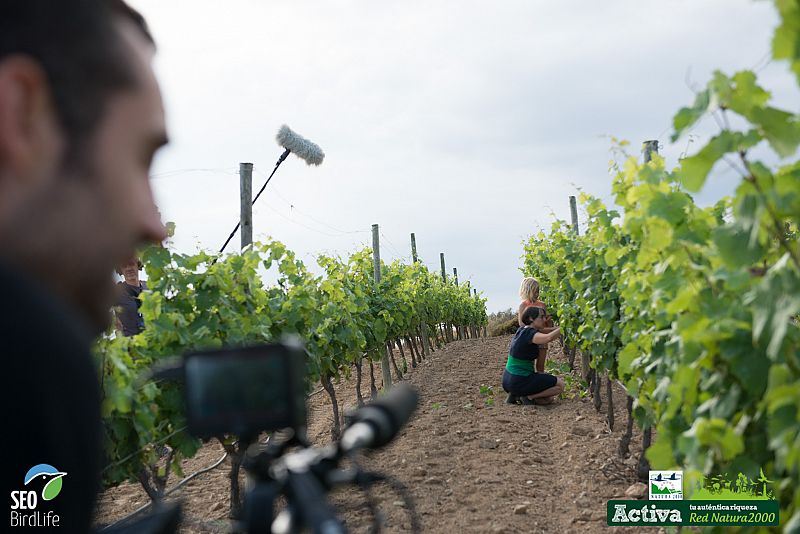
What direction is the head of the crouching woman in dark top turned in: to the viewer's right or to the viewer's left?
to the viewer's right

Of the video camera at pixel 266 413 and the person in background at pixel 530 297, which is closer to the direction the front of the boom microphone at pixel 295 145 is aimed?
the person in background

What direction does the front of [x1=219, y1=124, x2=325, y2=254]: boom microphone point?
to the viewer's right

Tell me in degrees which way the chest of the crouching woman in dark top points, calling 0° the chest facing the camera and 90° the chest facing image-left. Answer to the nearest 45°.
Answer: approximately 270°

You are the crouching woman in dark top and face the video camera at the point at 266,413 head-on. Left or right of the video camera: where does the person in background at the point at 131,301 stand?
right

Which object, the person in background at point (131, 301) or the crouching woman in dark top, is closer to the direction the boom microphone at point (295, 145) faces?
the crouching woman in dark top

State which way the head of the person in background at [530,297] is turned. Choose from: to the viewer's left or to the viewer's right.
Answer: to the viewer's right

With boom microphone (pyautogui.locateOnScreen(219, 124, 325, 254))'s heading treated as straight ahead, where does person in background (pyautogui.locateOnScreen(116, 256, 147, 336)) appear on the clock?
The person in background is roughly at 5 o'clock from the boom microphone.
